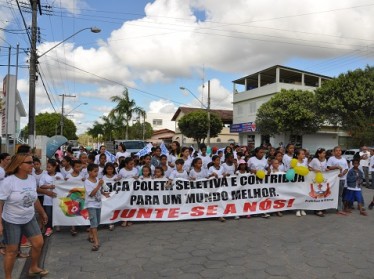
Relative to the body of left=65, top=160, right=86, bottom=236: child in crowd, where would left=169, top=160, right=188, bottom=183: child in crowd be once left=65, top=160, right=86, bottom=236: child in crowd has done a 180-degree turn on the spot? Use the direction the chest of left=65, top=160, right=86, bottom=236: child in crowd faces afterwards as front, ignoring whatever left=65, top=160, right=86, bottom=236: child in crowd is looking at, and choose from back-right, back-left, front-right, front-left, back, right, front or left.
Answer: right

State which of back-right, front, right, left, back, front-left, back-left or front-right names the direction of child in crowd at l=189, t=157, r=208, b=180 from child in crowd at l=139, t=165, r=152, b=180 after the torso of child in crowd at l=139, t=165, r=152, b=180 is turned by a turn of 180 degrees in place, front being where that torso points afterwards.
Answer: right

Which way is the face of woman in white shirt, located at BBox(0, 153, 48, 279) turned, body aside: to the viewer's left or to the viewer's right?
to the viewer's right

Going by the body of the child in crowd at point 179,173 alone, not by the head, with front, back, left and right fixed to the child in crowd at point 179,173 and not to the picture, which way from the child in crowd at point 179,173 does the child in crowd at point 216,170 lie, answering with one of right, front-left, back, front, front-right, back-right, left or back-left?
left

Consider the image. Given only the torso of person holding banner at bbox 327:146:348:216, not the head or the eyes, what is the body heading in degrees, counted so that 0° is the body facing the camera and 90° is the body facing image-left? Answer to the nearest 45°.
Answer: approximately 0°

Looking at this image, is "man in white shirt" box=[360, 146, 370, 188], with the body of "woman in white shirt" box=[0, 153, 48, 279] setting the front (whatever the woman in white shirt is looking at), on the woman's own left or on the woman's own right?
on the woman's own left

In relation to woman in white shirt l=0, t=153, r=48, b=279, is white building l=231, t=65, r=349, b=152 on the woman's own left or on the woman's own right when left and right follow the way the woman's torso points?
on the woman's own left

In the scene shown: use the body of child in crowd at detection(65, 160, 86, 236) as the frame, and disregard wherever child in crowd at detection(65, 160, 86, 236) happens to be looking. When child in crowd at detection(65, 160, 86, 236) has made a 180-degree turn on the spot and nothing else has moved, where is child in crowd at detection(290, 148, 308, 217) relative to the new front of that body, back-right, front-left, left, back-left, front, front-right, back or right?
right

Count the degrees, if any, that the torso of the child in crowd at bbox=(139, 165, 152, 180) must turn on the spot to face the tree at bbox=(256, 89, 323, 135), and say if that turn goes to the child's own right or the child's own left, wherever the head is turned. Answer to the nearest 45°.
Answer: approximately 135° to the child's own left

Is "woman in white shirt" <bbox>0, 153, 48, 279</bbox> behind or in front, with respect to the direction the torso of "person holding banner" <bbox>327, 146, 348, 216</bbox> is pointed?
in front

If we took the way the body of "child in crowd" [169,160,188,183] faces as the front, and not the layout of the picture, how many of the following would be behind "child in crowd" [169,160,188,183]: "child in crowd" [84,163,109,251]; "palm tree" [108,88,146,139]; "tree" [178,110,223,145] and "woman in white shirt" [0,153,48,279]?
2

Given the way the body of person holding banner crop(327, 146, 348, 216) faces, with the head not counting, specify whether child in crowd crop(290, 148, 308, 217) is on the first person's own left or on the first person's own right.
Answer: on the first person's own right
